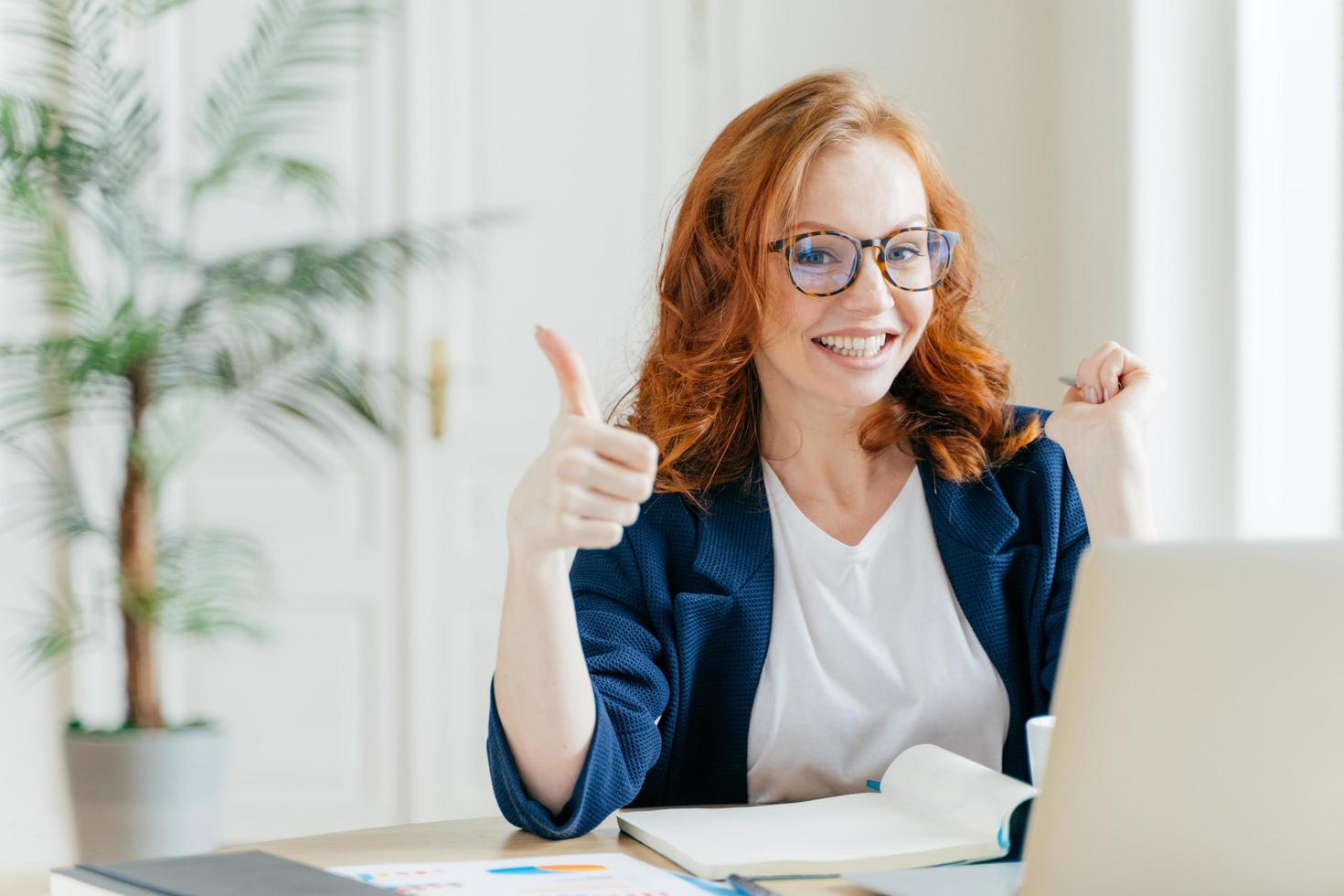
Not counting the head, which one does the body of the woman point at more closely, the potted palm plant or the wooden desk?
the wooden desk

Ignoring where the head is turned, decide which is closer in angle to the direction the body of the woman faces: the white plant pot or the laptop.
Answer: the laptop

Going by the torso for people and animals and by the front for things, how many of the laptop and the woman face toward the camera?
1

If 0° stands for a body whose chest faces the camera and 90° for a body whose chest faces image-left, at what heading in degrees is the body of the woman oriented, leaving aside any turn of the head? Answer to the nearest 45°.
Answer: approximately 0°

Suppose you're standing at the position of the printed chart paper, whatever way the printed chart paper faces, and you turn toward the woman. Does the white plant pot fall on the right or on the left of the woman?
left

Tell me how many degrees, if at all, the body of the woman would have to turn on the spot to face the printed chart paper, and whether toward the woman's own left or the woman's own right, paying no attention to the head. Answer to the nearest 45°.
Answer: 0° — they already face it

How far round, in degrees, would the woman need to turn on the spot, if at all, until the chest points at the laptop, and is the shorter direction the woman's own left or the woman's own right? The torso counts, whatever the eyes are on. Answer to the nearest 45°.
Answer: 0° — they already face it

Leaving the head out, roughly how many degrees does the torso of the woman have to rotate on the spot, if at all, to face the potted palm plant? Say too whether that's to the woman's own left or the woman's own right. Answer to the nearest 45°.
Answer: approximately 135° to the woman's own right

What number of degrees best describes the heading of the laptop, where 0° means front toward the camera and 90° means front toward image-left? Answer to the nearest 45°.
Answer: approximately 135°
